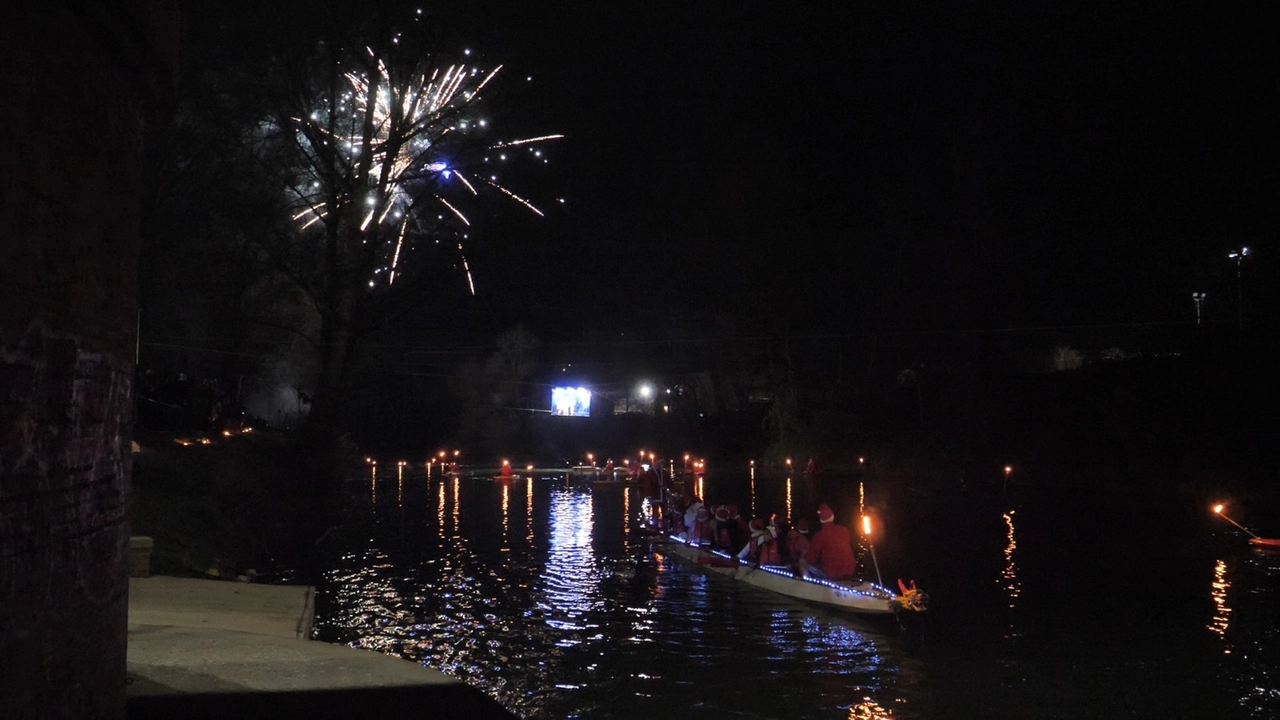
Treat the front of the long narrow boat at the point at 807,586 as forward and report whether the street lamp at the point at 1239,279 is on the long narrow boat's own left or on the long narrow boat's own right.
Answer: on the long narrow boat's own left

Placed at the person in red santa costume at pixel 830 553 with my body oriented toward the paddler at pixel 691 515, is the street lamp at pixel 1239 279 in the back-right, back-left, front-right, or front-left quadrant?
front-right
